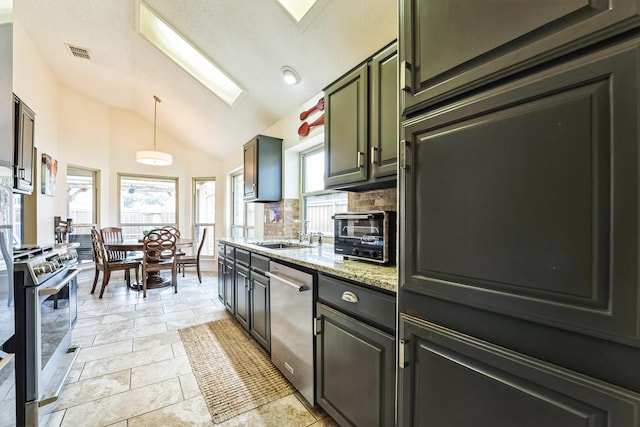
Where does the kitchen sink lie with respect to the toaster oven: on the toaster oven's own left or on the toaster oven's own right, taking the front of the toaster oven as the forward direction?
on the toaster oven's own right

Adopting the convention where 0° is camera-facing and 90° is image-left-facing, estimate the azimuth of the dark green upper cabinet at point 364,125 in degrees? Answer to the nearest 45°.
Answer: approximately 45°

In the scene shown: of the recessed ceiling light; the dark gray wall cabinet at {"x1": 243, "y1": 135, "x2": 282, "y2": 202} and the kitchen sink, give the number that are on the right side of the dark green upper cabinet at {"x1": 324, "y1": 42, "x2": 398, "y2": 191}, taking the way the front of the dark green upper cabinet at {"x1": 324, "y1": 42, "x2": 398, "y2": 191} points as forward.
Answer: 3

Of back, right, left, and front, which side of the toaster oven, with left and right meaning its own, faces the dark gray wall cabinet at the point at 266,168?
right

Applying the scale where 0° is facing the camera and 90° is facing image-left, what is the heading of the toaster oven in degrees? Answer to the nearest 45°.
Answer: approximately 45°

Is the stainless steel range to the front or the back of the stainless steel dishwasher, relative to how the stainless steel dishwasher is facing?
to the front

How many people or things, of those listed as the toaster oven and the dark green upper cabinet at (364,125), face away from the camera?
0

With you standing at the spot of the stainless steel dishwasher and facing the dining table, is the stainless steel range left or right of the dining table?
left

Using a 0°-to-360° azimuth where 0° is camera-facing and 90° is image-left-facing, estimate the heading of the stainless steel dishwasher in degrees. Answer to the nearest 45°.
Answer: approximately 45°
